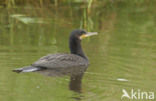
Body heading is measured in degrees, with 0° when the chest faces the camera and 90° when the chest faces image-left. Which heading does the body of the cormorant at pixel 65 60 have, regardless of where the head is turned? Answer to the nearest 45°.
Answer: approximately 270°
